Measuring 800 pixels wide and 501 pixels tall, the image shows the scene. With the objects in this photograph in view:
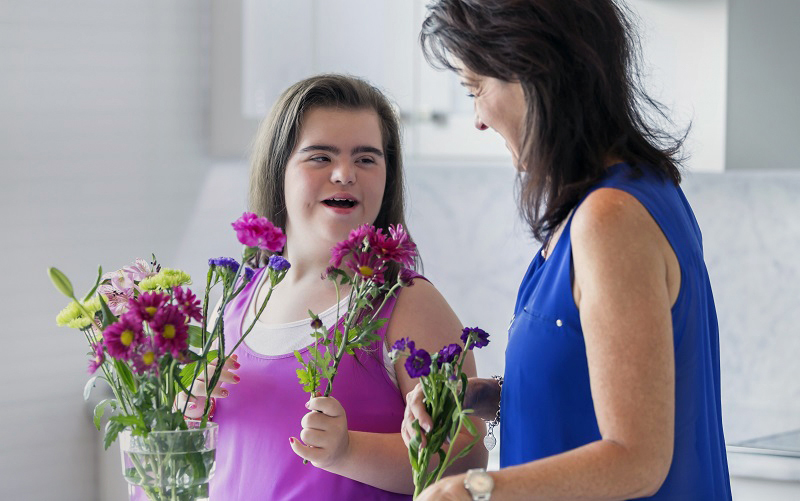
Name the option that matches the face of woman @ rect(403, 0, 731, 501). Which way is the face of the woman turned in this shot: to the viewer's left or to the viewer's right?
to the viewer's left

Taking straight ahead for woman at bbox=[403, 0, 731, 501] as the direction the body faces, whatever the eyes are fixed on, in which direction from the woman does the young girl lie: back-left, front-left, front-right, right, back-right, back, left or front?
front-right

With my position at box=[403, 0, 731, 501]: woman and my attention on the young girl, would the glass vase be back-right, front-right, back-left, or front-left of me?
front-left

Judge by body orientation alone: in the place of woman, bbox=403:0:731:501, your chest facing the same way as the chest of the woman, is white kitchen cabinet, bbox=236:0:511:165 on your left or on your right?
on your right

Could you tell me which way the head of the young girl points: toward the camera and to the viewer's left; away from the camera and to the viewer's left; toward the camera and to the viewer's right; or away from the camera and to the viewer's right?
toward the camera and to the viewer's right

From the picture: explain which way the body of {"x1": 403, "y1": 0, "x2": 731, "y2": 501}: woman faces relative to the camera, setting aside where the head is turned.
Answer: to the viewer's left
